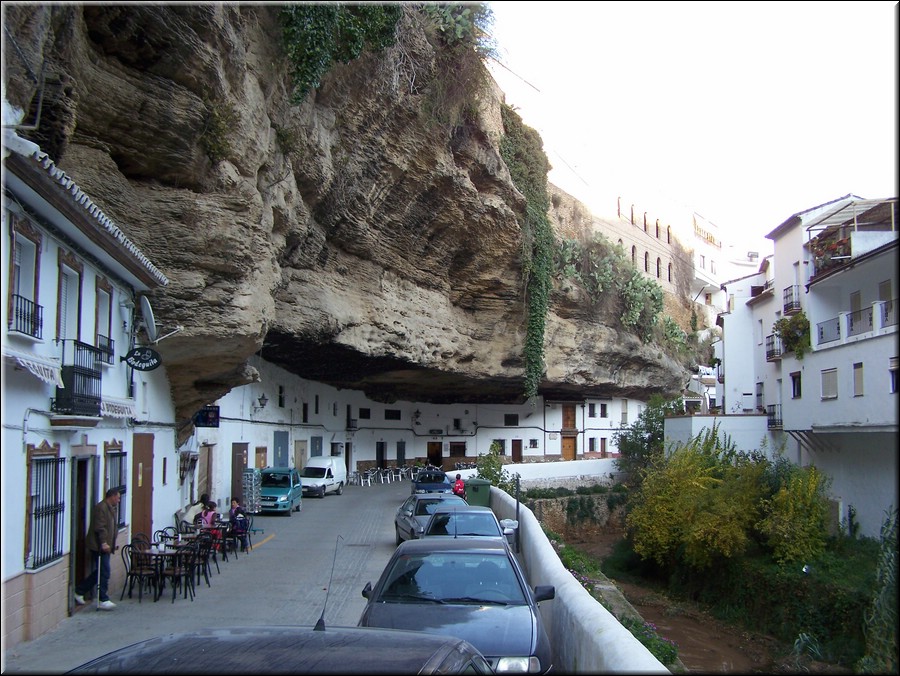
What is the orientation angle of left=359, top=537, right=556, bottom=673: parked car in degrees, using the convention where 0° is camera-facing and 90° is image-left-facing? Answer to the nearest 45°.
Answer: approximately 0°

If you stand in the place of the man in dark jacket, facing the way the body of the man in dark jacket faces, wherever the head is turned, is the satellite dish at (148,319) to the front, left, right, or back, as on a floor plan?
left

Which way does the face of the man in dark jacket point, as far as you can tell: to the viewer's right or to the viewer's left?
to the viewer's right

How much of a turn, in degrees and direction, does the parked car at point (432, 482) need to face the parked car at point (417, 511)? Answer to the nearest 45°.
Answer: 0° — it already faces it

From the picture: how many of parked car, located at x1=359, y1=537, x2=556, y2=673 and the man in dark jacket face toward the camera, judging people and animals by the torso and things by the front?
1

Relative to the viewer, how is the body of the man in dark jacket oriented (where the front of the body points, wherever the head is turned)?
to the viewer's right

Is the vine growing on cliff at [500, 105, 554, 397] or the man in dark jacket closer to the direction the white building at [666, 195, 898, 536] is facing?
the man in dark jacket

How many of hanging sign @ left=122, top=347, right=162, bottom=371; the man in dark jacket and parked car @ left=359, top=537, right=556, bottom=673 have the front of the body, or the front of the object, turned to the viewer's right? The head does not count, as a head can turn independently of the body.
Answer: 1
